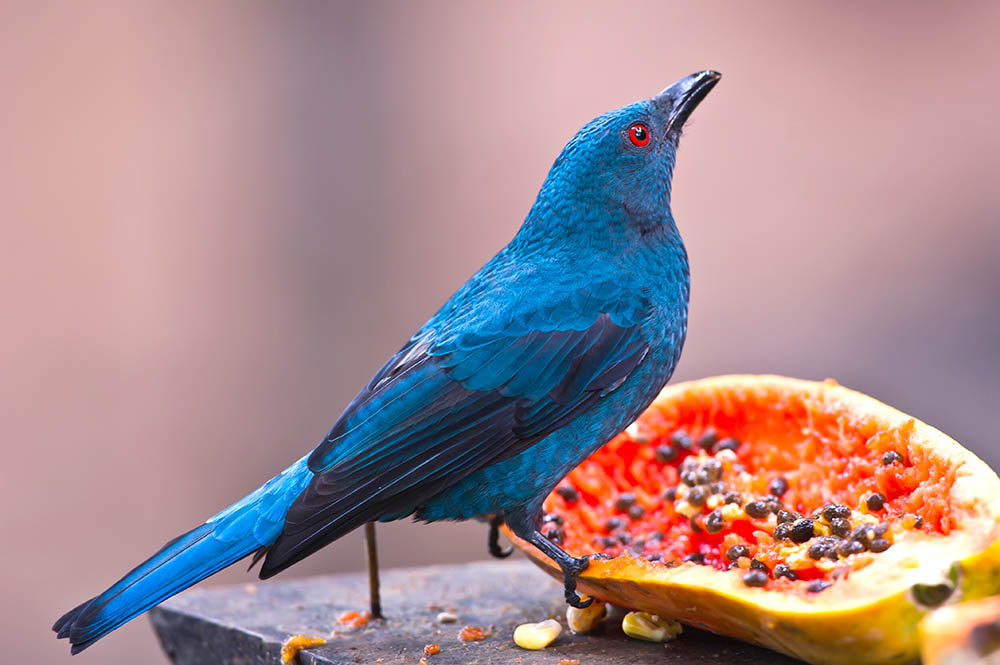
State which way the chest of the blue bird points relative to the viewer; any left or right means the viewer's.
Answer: facing to the right of the viewer
